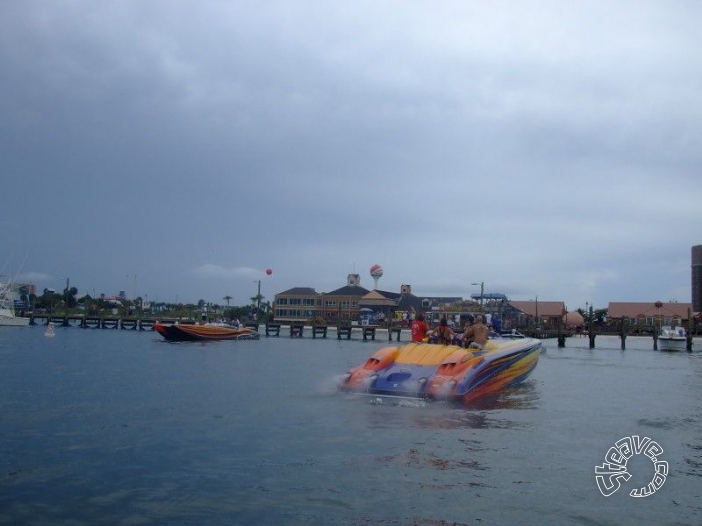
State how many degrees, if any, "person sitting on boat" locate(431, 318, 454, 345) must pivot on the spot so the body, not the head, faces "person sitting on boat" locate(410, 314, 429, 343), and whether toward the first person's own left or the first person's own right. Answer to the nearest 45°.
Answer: approximately 45° to the first person's own left

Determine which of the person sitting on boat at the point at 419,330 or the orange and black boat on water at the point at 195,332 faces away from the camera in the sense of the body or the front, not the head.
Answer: the person sitting on boat

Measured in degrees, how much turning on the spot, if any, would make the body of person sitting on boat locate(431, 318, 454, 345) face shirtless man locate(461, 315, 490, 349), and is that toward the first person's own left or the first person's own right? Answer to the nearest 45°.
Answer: approximately 135° to the first person's own right

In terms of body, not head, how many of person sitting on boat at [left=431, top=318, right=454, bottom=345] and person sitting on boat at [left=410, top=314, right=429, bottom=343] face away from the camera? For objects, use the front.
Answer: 2

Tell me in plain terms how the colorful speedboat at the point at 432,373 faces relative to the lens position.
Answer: facing away from the viewer and to the right of the viewer

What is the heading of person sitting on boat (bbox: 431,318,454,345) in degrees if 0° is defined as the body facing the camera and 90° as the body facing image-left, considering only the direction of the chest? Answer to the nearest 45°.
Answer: approximately 180°

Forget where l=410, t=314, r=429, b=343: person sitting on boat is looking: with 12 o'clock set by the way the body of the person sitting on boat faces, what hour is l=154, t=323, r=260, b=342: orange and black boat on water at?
The orange and black boat on water is roughly at 11 o'clock from the person sitting on boat.

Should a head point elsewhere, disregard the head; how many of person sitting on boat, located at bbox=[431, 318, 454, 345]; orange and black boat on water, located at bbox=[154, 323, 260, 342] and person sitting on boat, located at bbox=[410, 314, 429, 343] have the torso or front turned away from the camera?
2

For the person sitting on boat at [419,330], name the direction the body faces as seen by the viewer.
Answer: away from the camera

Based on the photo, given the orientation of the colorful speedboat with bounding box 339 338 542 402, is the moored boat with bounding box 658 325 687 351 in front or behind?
in front

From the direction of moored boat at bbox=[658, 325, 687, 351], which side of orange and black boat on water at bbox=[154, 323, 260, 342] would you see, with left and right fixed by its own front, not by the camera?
back
